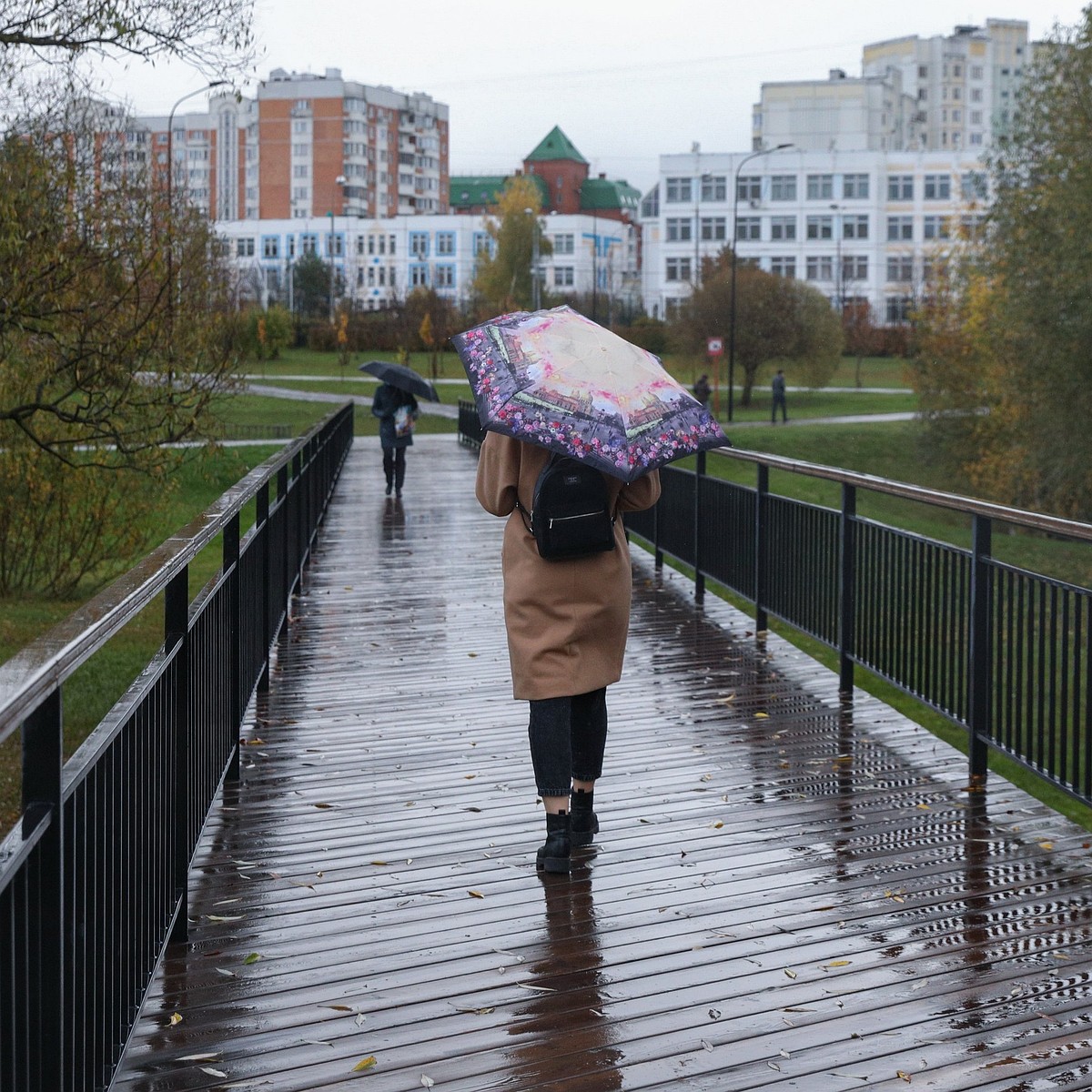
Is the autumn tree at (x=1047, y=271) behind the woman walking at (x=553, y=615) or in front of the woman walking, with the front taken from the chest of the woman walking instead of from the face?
in front

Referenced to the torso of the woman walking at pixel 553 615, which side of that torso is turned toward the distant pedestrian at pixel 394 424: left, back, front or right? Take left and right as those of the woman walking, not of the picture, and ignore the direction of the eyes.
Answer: front

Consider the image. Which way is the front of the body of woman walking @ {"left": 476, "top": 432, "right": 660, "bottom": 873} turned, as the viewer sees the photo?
away from the camera

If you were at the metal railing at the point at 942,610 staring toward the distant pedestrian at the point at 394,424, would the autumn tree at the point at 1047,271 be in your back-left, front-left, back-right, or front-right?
front-right

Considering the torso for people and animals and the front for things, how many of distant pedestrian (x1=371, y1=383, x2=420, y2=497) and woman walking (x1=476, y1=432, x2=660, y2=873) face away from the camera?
1

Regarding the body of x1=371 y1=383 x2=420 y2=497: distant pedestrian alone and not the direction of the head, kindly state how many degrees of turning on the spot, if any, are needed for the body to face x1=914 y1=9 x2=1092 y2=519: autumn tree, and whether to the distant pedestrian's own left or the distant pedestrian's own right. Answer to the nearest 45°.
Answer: approximately 90° to the distant pedestrian's own left

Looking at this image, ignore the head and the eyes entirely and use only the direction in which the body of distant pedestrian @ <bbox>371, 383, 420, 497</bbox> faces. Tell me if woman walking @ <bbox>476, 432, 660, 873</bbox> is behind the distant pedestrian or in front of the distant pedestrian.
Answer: in front

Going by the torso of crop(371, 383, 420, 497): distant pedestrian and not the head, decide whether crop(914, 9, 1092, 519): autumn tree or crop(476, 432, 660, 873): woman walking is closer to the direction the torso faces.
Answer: the woman walking
